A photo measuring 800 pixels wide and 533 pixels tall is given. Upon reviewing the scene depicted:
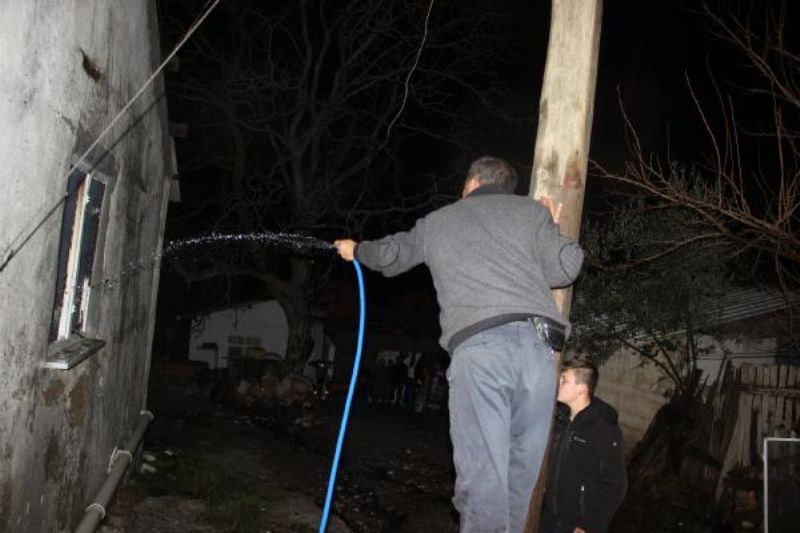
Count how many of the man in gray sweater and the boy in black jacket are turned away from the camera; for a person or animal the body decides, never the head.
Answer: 1

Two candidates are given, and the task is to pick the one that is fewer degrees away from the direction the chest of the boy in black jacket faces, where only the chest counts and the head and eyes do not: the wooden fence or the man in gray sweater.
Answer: the man in gray sweater

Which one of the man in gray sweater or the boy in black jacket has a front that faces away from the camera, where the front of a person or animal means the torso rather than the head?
the man in gray sweater

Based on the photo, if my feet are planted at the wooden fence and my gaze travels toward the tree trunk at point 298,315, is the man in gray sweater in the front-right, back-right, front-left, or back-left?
back-left

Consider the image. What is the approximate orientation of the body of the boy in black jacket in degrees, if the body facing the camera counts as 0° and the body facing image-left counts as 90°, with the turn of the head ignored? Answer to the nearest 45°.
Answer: approximately 45°

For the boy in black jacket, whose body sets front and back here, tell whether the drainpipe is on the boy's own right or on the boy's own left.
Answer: on the boy's own right

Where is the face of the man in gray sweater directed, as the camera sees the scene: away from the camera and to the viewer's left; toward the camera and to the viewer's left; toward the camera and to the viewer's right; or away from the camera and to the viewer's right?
away from the camera and to the viewer's left

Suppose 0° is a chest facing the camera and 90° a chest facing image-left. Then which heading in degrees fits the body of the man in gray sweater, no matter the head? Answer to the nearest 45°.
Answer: approximately 180°

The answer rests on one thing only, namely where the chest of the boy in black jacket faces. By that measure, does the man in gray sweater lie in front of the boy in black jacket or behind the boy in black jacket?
in front
